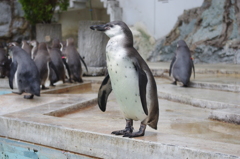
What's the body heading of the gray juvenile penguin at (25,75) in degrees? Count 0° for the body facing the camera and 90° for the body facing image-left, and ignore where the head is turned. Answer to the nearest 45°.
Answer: approximately 135°

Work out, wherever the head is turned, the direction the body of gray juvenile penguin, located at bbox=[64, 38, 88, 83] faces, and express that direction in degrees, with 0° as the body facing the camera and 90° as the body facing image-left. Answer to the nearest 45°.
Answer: approximately 135°

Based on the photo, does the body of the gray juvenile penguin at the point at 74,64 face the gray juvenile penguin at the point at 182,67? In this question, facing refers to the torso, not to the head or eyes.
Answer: no

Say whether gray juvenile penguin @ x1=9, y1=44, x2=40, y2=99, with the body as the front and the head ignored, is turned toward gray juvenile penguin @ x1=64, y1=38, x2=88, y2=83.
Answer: no

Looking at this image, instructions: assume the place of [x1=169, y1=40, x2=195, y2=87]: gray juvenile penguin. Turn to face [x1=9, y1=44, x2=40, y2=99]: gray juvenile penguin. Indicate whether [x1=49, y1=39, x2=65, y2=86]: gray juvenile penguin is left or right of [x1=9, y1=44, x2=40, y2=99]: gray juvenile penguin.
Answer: right

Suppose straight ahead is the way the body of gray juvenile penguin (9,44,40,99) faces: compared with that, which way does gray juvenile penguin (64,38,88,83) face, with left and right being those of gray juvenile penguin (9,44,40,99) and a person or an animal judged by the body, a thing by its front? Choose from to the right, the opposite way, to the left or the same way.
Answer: the same way

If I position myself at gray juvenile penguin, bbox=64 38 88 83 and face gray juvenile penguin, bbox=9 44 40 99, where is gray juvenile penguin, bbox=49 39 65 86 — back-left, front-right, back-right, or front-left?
front-right

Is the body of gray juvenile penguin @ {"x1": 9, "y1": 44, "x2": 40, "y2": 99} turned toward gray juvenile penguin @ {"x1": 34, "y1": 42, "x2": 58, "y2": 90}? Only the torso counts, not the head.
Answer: no
